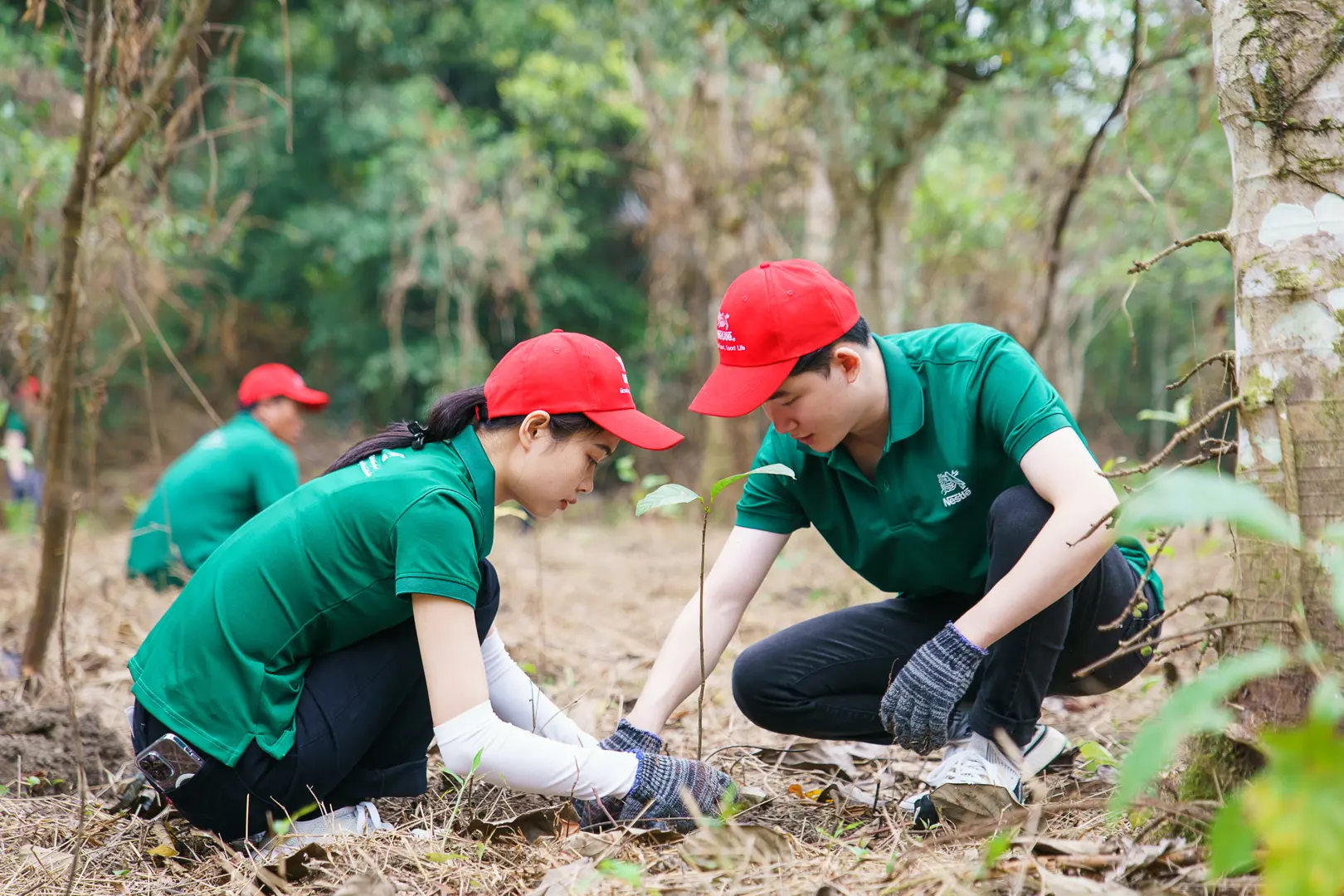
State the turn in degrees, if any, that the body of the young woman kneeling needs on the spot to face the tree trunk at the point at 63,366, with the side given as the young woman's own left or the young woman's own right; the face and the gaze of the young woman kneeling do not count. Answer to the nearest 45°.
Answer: approximately 135° to the young woman's own left

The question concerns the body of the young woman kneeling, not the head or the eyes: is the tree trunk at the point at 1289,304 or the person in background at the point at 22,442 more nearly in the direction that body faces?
the tree trunk

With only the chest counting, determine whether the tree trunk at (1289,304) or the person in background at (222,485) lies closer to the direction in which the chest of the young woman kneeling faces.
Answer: the tree trunk

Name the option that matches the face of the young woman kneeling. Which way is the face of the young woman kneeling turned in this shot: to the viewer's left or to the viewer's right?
to the viewer's right

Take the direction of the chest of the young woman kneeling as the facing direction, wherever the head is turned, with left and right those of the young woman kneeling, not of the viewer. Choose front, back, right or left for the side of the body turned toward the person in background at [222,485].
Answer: left

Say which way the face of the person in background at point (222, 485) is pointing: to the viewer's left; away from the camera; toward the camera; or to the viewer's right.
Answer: to the viewer's right

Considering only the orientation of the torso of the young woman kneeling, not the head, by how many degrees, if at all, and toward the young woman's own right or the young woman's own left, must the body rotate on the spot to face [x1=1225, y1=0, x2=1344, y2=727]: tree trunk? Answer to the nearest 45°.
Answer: approximately 45° to the young woman's own right

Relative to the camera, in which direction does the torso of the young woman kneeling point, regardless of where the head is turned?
to the viewer's right
